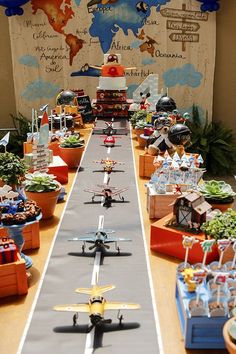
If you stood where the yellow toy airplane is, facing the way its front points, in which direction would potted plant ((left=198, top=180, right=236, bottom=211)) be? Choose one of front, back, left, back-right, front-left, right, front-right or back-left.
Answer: back-left

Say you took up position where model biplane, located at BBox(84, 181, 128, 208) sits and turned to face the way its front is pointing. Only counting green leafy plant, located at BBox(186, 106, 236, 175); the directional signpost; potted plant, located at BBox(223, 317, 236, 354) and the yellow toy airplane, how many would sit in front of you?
2

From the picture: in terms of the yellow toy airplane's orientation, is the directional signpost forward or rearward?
rearward

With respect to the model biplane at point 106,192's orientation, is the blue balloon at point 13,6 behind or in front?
behind

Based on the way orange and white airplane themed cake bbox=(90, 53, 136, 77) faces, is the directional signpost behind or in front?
behind

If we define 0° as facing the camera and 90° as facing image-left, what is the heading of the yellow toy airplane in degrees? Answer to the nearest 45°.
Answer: approximately 0°

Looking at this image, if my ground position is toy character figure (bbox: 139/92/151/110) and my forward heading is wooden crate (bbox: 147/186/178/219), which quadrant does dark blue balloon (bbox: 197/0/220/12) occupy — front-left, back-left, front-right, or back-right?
back-left
